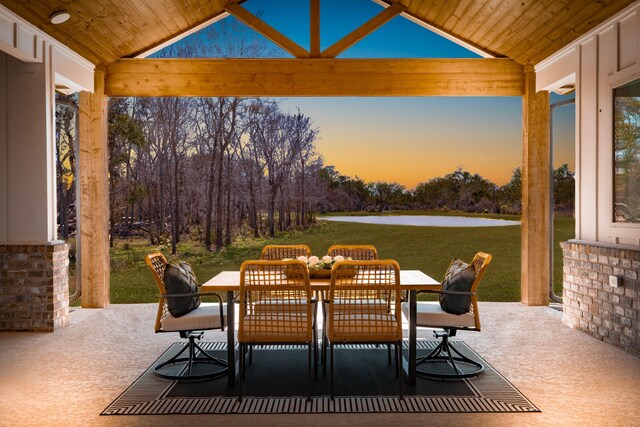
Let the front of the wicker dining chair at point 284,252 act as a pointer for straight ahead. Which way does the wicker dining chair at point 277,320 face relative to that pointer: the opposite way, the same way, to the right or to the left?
the opposite way

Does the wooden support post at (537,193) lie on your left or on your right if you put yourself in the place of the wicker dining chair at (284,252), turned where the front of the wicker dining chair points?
on your left

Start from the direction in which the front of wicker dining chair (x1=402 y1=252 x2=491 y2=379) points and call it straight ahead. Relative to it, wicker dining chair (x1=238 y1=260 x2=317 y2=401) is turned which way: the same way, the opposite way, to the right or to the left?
to the right

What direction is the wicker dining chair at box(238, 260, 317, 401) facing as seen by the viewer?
away from the camera

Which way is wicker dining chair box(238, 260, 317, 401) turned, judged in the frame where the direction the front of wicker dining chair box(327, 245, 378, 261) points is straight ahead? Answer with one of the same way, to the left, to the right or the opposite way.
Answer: the opposite way

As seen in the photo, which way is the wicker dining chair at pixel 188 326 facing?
to the viewer's right

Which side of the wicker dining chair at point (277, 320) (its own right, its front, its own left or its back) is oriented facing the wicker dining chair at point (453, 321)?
right

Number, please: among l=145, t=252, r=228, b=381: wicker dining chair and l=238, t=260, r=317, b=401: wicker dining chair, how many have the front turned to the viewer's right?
1

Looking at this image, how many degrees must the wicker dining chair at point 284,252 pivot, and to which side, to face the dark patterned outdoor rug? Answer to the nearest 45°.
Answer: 0° — it already faces it

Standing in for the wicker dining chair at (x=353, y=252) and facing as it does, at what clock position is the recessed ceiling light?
The recessed ceiling light is roughly at 3 o'clock from the wicker dining chair.

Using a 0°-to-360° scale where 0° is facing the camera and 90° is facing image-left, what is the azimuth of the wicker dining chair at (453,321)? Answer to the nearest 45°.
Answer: approximately 90°

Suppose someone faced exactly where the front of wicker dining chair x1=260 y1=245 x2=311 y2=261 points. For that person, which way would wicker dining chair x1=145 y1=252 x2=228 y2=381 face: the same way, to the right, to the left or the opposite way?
to the left
